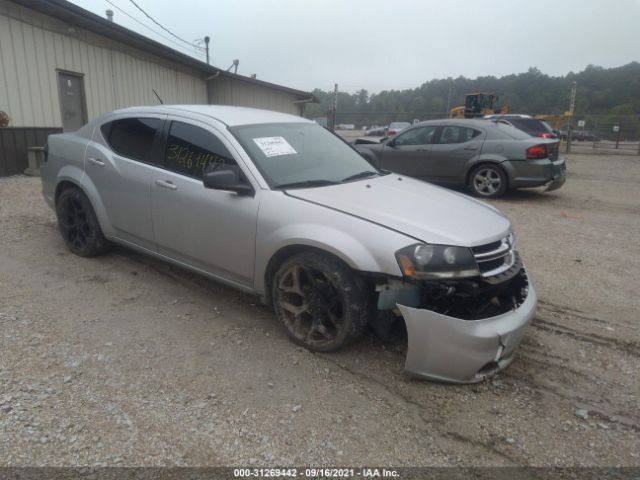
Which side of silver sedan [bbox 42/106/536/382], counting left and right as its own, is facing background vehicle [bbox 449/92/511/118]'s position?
left

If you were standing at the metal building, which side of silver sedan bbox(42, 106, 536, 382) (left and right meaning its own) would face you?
back

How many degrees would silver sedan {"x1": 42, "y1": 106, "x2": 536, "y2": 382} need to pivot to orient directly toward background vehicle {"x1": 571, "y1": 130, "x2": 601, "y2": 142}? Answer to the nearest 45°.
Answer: approximately 90° to its left

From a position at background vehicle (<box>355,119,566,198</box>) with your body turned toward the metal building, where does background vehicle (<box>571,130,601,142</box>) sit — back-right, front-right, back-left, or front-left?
back-right

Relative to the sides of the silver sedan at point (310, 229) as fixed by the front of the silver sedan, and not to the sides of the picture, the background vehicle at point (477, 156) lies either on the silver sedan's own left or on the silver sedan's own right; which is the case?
on the silver sedan's own left

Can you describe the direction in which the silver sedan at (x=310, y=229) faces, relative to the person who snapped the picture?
facing the viewer and to the right of the viewer
